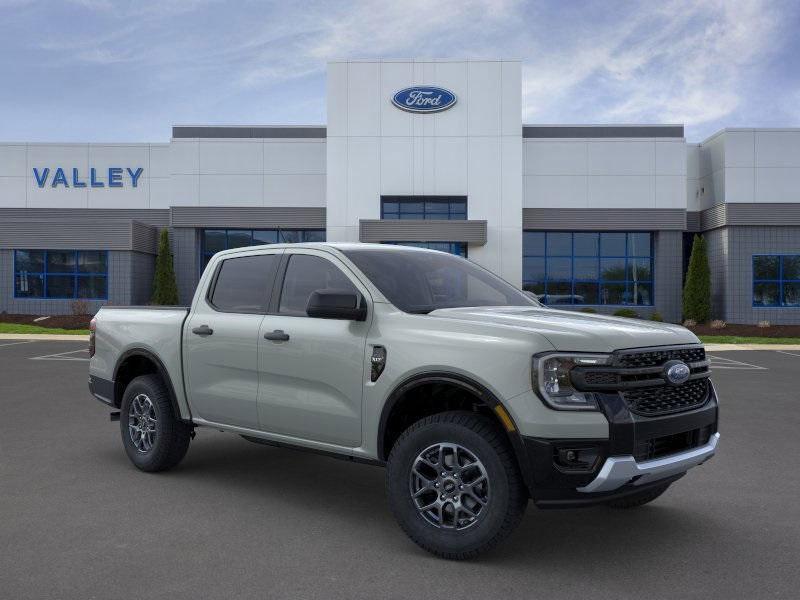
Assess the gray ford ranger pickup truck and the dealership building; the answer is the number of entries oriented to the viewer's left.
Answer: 0

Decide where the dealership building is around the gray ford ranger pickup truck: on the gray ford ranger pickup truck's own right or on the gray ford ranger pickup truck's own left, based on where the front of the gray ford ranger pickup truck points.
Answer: on the gray ford ranger pickup truck's own left

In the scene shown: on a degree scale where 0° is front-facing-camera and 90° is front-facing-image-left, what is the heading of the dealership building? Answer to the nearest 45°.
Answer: approximately 0°

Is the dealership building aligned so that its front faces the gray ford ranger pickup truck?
yes

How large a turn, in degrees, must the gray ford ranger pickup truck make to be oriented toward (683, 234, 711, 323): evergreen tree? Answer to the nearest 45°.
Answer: approximately 90° to its left

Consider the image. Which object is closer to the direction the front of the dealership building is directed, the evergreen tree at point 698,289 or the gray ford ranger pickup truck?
the gray ford ranger pickup truck

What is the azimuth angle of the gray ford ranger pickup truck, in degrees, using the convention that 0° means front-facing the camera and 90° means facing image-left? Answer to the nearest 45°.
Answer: approximately 315°

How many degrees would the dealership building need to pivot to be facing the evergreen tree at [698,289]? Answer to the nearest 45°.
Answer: approximately 90° to its left
